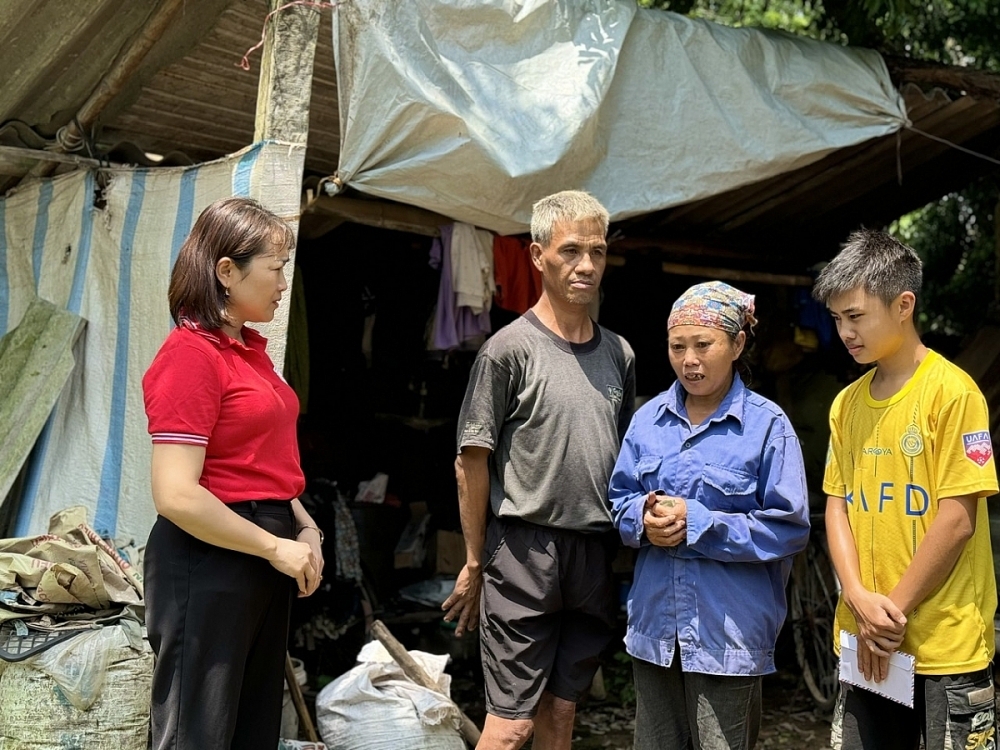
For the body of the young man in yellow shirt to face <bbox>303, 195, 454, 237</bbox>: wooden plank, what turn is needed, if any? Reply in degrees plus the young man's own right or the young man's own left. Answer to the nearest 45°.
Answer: approximately 90° to the young man's own right

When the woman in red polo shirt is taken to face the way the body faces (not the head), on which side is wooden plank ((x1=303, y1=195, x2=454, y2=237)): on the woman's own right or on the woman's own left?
on the woman's own left

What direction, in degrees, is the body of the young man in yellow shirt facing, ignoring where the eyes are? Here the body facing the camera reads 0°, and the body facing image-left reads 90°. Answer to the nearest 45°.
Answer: approximately 45°

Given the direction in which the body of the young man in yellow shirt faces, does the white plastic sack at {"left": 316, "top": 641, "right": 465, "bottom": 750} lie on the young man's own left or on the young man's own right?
on the young man's own right

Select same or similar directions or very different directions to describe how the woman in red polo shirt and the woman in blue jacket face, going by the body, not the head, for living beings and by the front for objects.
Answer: very different directions

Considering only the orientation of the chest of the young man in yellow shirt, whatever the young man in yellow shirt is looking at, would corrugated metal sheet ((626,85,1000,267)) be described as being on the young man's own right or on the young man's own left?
on the young man's own right

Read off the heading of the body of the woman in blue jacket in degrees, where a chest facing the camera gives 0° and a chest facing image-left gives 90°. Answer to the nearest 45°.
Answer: approximately 45°

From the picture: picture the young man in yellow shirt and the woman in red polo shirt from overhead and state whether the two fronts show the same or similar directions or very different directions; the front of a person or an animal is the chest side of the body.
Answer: very different directions
